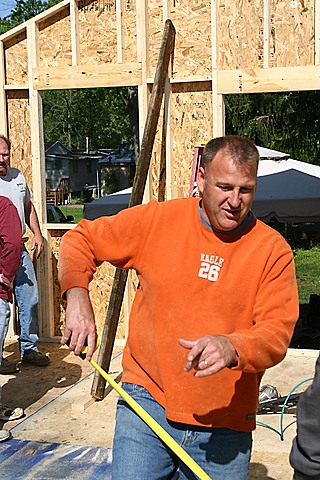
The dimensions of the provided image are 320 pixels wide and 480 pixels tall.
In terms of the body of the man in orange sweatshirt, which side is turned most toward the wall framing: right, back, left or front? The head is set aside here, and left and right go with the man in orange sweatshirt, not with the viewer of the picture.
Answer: back

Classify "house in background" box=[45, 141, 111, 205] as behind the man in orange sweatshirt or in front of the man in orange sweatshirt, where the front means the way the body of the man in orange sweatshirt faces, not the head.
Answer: behind

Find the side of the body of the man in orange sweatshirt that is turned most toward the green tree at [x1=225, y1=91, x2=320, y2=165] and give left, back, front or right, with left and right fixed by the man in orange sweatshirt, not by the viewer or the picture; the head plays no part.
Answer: back

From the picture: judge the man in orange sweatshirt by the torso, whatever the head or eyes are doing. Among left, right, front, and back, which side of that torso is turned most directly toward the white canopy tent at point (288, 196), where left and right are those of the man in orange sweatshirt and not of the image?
back

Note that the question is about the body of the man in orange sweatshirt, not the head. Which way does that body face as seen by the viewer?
toward the camera

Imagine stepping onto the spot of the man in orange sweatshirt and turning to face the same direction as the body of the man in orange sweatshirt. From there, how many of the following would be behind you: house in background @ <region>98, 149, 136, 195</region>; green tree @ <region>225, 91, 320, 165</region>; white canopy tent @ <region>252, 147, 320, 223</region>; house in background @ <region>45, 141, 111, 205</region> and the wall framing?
5

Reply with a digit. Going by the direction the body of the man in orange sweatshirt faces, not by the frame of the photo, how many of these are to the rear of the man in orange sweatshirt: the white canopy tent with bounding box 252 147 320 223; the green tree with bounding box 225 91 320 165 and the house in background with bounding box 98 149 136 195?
3

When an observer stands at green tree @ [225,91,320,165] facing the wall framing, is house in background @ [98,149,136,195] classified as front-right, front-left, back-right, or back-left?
back-right

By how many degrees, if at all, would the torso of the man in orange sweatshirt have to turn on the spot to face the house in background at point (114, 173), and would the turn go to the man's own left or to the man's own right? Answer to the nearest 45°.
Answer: approximately 180°

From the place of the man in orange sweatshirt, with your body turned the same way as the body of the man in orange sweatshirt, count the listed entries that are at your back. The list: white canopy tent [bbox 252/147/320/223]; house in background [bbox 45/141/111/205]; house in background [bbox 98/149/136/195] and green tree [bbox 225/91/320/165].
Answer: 4
